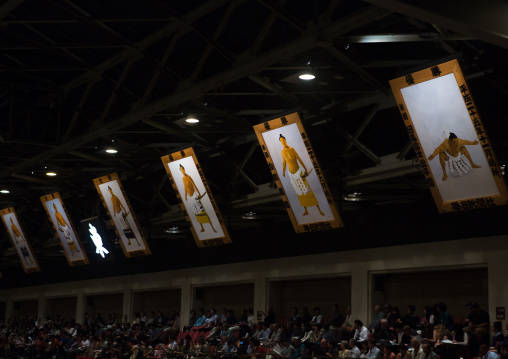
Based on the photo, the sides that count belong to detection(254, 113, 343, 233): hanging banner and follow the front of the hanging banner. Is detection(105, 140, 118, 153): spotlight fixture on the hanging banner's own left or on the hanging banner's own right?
on the hanging banner's own right

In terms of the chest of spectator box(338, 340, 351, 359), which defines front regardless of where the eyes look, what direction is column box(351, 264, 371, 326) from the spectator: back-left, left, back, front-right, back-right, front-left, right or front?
back-right

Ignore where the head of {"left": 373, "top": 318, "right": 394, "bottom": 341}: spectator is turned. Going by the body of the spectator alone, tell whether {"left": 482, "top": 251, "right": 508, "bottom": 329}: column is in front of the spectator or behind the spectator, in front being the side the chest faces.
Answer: behind

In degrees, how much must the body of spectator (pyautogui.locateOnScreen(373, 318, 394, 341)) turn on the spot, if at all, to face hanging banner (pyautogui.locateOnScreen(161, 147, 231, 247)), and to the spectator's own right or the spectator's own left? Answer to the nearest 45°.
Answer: approximately 45° to the spectator's own right

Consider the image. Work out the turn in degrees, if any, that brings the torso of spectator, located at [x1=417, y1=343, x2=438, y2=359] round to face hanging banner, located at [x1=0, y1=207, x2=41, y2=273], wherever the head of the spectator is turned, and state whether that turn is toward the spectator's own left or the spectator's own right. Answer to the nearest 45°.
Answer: approximately 90° to the spectator's own right

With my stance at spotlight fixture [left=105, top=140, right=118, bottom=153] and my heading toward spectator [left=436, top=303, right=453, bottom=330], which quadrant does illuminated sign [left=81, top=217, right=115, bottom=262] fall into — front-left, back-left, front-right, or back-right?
back-left

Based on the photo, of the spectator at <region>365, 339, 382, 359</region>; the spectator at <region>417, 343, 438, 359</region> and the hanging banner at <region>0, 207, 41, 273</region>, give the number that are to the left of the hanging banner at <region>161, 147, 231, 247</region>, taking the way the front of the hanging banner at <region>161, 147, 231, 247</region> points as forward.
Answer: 2

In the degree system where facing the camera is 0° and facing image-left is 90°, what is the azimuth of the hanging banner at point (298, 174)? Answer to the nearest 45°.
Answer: approximately 45°

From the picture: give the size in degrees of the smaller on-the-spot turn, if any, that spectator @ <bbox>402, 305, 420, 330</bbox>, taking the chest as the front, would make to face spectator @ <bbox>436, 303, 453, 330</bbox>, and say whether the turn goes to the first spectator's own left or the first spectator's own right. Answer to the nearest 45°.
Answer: approximately 90° to the first spectator's own left

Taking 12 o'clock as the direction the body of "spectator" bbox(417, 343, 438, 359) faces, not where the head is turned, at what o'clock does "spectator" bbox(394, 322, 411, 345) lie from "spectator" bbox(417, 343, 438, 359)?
"spectator" bbox(394, 322, 411, 345) is roughly at 4 o'clock from "spectator" bbox(417, 343, 438, 359).

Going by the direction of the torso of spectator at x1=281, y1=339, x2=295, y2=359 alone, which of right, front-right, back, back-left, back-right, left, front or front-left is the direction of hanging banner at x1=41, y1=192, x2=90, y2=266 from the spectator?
right

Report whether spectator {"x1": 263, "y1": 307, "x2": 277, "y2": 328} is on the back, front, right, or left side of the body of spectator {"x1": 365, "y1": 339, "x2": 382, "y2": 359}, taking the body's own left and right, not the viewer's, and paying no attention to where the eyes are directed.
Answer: right
